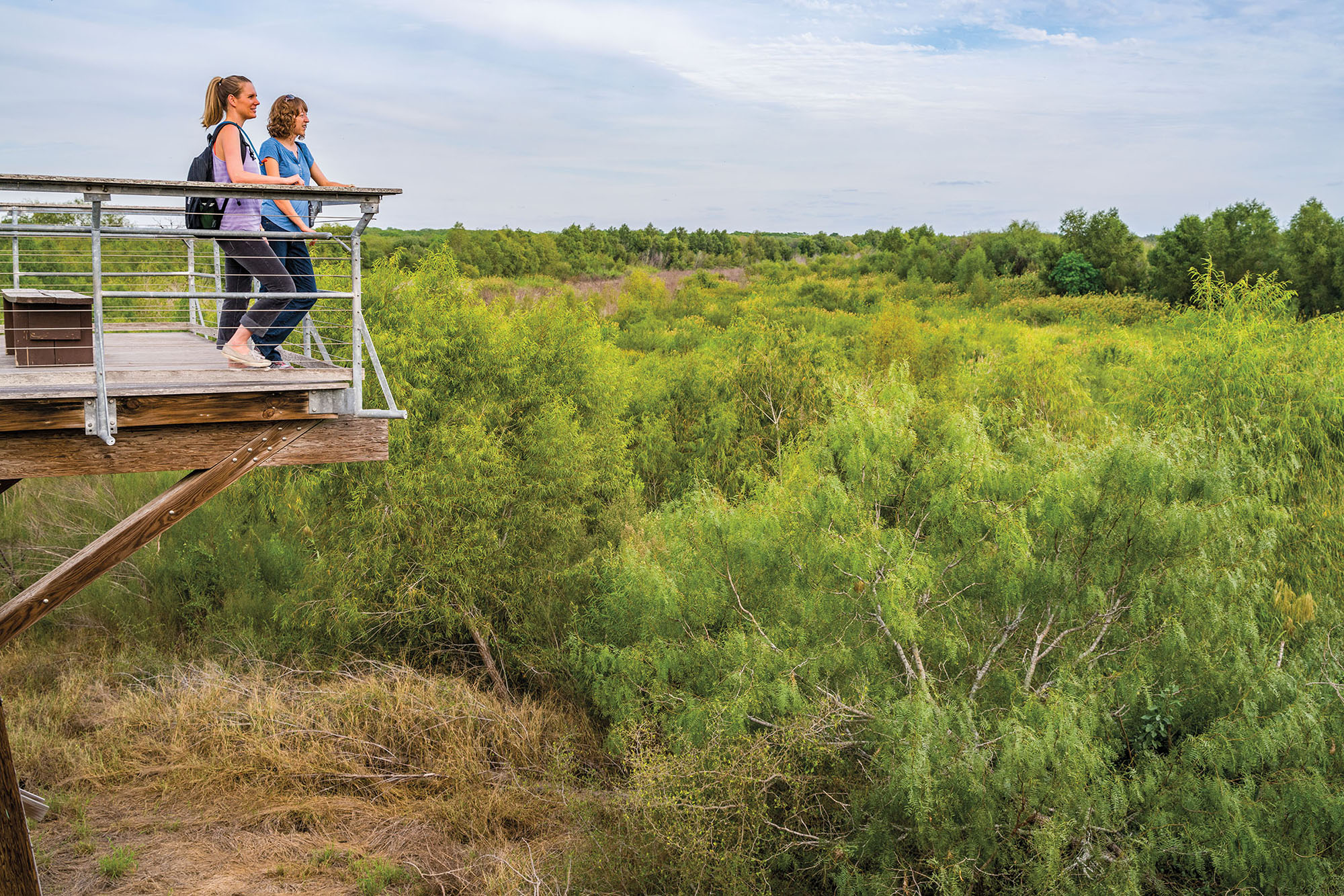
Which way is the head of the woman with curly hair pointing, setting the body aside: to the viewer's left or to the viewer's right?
to the viewer's right

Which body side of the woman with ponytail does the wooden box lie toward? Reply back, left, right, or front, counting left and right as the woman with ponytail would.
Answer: back

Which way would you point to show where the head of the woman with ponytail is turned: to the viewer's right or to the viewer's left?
to the viewer's right

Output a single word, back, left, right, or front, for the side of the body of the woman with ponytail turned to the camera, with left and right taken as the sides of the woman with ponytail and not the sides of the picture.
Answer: right

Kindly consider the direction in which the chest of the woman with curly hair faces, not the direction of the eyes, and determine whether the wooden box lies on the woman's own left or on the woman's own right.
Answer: on the woman's own right
